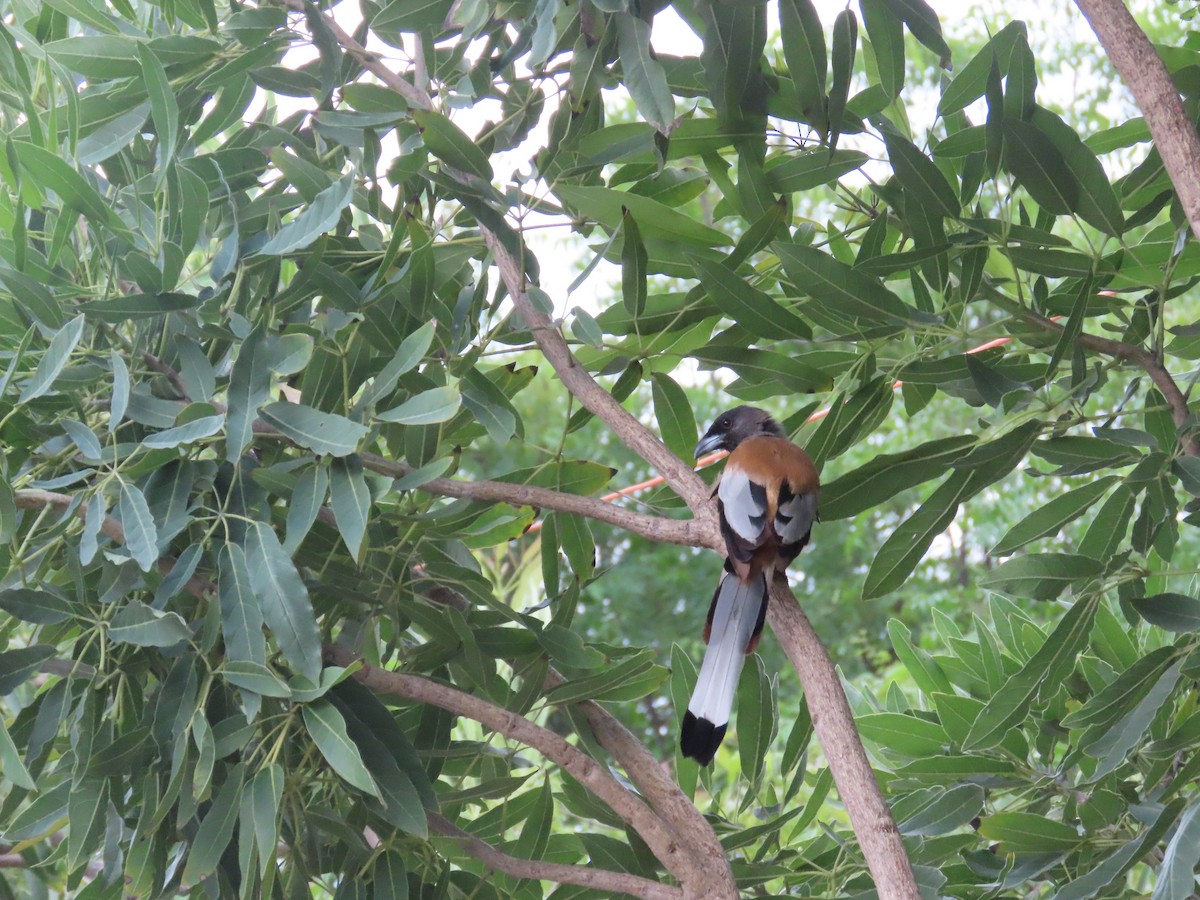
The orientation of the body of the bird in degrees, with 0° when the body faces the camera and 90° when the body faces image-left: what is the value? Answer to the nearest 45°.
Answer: approximately 180°

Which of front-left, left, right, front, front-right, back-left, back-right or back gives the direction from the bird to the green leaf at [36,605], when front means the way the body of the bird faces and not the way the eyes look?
back-left

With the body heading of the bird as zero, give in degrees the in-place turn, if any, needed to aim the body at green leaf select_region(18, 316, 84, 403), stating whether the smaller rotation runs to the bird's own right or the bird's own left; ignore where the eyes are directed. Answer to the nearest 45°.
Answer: approximately 135° to the bird's own left

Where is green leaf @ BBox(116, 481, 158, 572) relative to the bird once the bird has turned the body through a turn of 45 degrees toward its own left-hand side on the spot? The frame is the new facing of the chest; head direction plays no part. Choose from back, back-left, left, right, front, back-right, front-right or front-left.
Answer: left

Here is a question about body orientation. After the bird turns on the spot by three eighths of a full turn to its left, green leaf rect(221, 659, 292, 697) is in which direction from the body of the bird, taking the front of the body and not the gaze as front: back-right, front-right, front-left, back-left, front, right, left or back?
front

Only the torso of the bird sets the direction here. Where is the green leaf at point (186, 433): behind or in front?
behind

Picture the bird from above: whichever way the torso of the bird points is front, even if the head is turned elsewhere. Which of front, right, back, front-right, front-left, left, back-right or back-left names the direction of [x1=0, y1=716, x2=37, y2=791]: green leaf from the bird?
back-left
